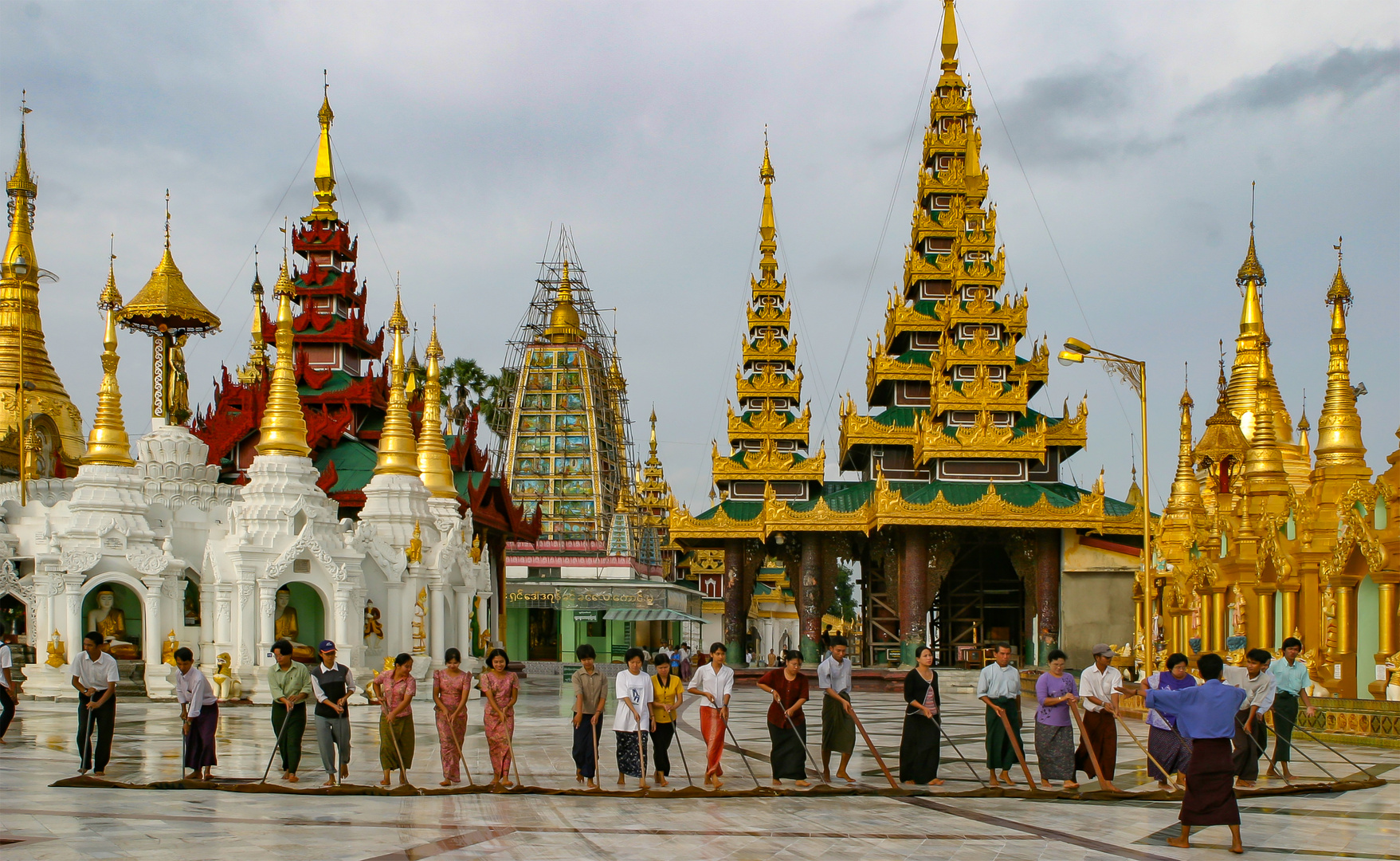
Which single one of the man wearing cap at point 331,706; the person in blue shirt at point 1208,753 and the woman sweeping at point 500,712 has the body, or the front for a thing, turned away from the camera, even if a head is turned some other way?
the person in blue shirt

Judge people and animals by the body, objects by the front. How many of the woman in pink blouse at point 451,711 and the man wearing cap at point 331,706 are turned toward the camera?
2

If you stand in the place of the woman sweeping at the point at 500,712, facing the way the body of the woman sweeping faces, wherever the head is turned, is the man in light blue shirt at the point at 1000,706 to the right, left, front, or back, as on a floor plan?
left

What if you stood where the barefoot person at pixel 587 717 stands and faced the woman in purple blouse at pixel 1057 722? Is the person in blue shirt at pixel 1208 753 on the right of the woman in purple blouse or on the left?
right

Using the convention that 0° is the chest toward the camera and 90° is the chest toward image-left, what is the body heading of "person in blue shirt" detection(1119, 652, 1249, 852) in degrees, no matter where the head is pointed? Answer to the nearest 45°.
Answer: approximately 180°

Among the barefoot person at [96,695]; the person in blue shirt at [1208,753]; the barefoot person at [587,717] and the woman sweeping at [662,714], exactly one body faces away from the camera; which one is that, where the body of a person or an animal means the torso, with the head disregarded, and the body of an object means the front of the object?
the person in blue shirt

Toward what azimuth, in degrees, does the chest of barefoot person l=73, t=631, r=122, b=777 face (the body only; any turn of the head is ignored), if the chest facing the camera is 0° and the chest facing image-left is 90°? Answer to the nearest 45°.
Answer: approximately 0°

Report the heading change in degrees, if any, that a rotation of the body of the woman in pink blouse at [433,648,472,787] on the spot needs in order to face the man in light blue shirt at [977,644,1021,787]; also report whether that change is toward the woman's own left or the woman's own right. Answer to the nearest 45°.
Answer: approximately 90° to the woman's own left
